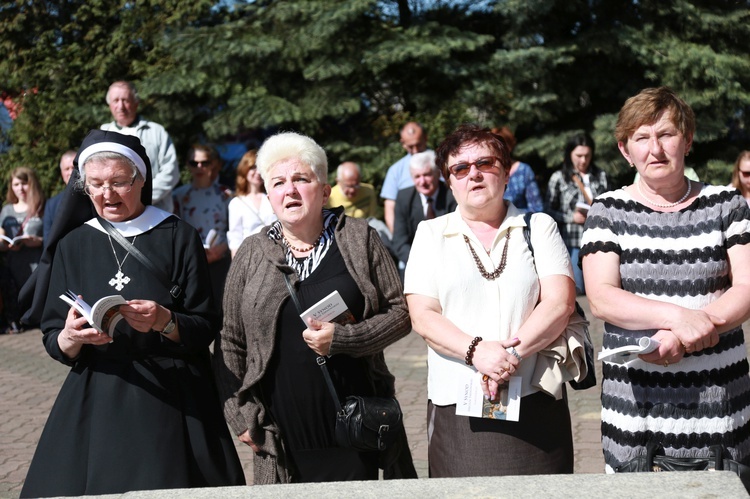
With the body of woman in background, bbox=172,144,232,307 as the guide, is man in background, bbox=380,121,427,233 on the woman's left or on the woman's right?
on the woman's left

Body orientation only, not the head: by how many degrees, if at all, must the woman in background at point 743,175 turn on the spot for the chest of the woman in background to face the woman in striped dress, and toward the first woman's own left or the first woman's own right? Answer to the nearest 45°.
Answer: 0° — they already face them

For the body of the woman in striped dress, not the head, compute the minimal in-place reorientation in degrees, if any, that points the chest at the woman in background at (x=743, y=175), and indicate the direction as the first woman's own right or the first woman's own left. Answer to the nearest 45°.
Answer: approximately 180°

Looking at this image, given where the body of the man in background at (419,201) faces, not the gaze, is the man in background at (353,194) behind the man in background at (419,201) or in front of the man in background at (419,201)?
behind
